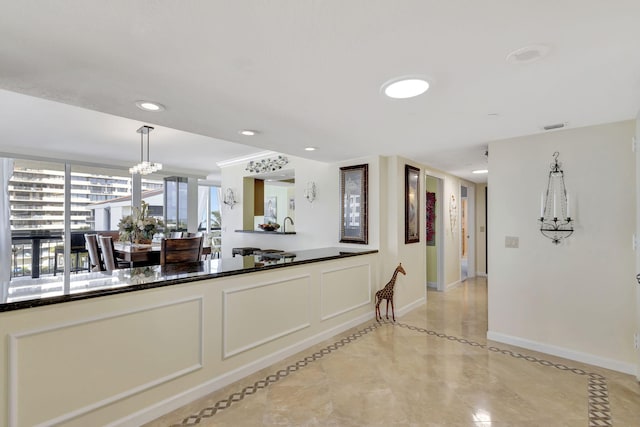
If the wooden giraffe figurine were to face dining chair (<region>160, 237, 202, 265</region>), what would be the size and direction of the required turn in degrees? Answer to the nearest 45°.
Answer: approximately 180°

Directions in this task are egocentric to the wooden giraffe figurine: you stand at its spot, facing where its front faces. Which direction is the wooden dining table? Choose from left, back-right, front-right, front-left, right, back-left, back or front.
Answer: back

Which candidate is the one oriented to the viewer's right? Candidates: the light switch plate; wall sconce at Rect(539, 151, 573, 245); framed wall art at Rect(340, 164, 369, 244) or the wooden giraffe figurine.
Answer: the wooden giraffe figurine

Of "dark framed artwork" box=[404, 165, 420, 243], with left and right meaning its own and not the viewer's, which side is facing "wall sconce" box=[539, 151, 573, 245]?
front

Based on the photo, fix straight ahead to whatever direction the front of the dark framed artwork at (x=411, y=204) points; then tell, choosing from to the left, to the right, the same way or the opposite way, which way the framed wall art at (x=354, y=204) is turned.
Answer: to the right

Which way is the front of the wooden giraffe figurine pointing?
to the viewer's right

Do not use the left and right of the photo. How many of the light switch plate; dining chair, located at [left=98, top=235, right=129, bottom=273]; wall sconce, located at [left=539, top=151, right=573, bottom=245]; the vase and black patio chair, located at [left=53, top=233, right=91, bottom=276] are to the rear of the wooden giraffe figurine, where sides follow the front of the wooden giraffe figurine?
3

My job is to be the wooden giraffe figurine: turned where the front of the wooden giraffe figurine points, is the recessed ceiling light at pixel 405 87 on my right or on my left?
on my right

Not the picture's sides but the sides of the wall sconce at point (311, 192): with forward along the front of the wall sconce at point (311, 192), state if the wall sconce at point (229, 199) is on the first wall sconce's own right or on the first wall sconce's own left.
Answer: on the first wall sconce's own right

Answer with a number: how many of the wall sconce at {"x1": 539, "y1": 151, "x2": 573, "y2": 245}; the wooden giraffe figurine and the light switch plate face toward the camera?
2
